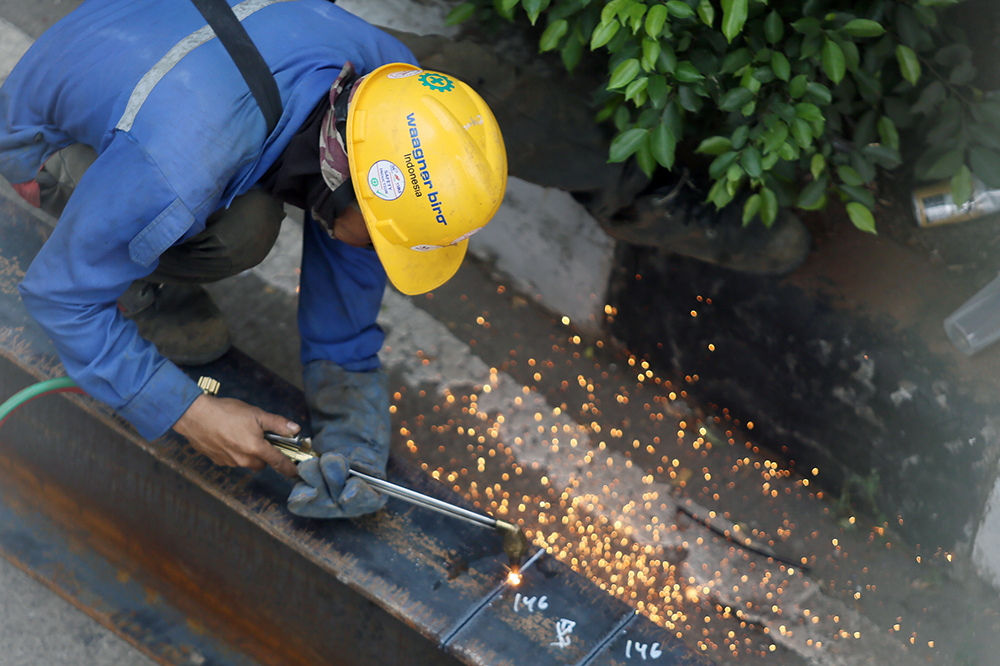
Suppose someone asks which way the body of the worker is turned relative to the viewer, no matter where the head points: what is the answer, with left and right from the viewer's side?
facing the viewer and to the right of the viewer
